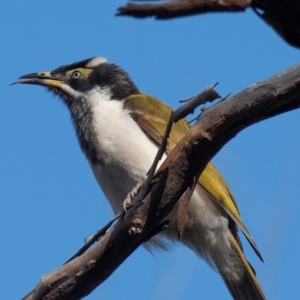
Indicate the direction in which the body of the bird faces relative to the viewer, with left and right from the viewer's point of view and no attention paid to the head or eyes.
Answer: facing to the left of the viewer
